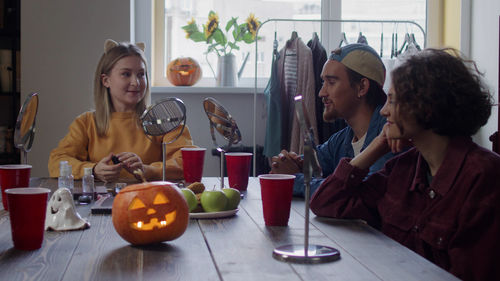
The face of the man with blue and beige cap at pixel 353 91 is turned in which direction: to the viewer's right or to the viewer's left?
to the viewer's left

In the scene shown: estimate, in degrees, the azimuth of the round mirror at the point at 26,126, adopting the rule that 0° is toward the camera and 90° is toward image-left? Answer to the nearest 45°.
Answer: approximately 315°

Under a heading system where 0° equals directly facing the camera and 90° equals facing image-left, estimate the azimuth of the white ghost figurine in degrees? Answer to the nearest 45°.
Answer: approximately 45°

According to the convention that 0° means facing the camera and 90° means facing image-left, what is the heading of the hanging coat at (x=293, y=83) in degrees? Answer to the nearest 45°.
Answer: approximately 45°
